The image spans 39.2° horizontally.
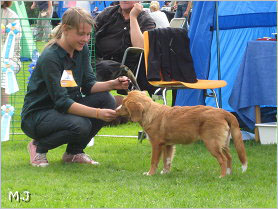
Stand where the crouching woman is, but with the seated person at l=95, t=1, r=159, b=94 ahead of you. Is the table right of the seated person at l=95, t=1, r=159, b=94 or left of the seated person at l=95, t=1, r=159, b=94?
right

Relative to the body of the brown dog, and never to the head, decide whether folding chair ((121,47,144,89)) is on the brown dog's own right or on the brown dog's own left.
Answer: on the brown dog's own right

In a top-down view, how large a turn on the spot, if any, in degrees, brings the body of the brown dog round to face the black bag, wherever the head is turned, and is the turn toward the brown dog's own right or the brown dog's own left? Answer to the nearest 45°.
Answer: approximately 45° to the brown dog's own right

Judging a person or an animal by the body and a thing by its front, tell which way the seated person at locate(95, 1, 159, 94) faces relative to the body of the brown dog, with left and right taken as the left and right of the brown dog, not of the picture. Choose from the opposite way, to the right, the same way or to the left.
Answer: to the left

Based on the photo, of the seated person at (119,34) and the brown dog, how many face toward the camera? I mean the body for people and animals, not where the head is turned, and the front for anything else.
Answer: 1

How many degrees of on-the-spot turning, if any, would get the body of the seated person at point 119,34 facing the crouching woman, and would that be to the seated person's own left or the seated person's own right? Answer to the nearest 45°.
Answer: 0° — they already face them

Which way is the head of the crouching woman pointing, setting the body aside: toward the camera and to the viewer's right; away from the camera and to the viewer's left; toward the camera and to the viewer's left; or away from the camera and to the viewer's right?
toward the camera and to the viewer's right

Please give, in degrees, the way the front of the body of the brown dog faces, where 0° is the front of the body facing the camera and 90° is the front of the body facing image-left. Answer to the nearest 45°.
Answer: approximately 90°

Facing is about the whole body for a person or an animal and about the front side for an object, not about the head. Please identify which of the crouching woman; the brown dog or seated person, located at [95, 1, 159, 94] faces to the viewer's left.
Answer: the brown dog

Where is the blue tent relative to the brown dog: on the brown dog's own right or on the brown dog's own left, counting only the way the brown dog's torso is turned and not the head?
on the brown dog's own right

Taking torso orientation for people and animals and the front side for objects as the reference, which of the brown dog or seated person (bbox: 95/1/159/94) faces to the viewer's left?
the brown dog

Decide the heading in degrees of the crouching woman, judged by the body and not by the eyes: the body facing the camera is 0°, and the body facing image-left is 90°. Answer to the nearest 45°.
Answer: approximately 315°
